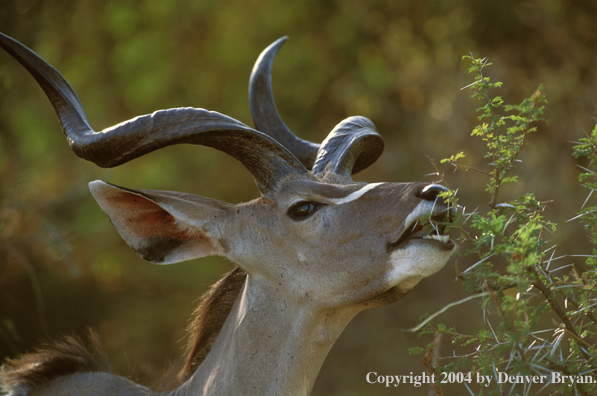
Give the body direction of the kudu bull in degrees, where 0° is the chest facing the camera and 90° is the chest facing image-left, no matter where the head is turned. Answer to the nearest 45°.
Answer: approximately 270°
